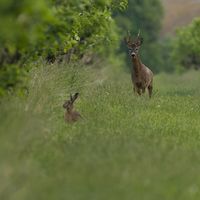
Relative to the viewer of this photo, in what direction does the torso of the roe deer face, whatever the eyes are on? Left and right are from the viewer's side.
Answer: facing the viewer and to the left of the viewer

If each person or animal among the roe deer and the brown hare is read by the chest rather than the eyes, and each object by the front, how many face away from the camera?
0

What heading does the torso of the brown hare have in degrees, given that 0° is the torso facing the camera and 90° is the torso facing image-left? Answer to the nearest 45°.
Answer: approximately 90°

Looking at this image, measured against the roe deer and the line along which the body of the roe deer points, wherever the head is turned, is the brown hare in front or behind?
in front

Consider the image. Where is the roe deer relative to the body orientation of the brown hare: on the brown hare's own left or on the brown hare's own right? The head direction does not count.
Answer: on the brown hare's own right
